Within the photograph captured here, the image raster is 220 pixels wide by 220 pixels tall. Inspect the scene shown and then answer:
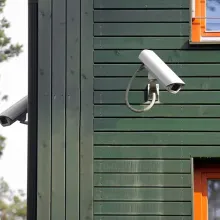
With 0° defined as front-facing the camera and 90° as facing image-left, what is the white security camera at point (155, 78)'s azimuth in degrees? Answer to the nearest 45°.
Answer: approximately 315°

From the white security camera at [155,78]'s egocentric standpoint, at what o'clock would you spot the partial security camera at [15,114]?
The partial security camera is roughly at 6 o'clock from the white security camera.

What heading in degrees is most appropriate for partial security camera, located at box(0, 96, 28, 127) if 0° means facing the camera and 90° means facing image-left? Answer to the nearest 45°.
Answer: approximately 45°
